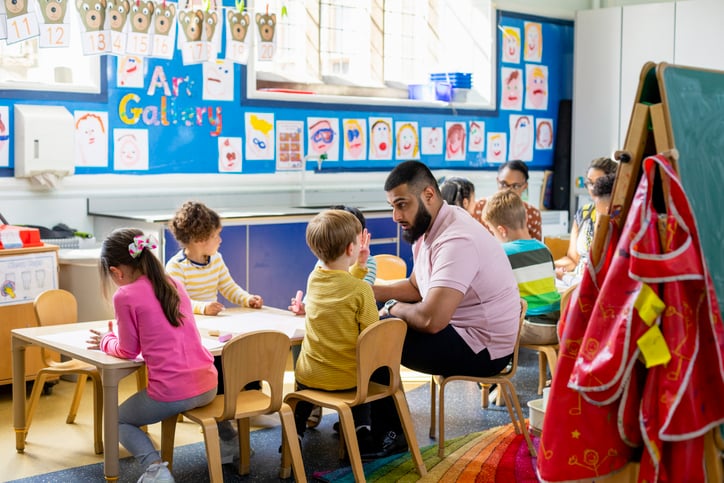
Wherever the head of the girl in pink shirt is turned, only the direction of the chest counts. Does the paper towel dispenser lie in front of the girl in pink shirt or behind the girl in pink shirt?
in front

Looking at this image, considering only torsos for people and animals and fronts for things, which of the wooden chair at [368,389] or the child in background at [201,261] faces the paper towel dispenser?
the wooden chair

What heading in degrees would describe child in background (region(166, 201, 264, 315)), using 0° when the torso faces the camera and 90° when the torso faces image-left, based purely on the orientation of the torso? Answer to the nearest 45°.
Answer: approximately 315°

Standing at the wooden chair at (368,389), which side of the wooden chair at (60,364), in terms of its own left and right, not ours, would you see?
front

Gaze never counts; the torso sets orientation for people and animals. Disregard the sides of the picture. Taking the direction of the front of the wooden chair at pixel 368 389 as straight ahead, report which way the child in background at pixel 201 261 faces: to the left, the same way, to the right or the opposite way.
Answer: the opposite way

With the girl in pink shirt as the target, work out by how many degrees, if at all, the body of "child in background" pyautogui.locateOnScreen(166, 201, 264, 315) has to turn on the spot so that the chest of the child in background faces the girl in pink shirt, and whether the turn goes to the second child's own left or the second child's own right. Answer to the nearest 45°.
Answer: approximately 45° to the second child's own right

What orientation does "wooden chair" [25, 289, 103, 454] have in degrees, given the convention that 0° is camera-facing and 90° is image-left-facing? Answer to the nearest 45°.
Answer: approximately 315°

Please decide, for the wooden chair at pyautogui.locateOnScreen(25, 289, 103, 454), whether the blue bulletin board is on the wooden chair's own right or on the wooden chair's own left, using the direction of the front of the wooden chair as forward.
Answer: on the wooden chair's own left

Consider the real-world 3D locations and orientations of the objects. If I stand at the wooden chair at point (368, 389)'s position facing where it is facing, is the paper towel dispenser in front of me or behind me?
in front

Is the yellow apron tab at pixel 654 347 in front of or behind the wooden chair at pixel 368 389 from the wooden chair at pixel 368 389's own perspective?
behind

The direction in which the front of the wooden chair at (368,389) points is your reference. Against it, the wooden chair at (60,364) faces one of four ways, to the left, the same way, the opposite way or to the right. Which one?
the opposite way

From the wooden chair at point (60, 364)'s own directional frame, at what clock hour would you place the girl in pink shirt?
The girl in pink shirt is roughly at 1 o'clock from the wooden chair.

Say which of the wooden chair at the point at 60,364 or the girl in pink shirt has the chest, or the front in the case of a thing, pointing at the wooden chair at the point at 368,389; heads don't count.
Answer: the wooden chair at the point at 60,364

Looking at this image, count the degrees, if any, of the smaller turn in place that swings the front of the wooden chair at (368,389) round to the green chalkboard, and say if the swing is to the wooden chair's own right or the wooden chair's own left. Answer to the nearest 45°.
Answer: approximately 180°
